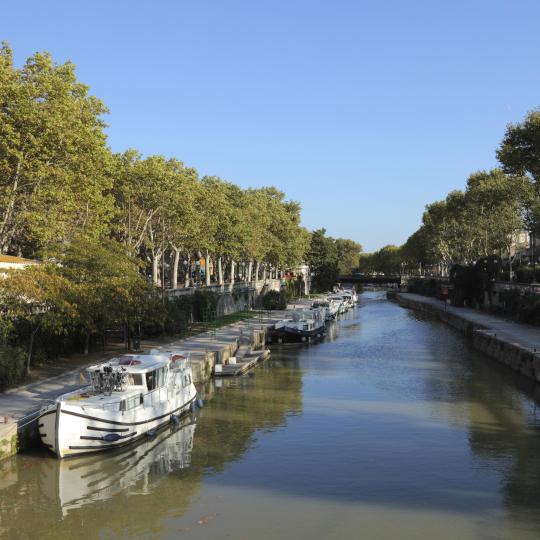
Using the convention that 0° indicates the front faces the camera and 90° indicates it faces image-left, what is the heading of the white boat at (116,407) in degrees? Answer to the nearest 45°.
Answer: approximately 45°

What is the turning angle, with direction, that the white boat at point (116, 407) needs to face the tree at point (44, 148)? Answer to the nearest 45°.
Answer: approximately 135° to its right

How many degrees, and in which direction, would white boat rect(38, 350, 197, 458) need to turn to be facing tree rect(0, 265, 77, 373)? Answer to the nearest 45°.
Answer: approximately 90° to its right

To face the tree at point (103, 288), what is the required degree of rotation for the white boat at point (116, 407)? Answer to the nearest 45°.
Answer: approximately 135° to its right
